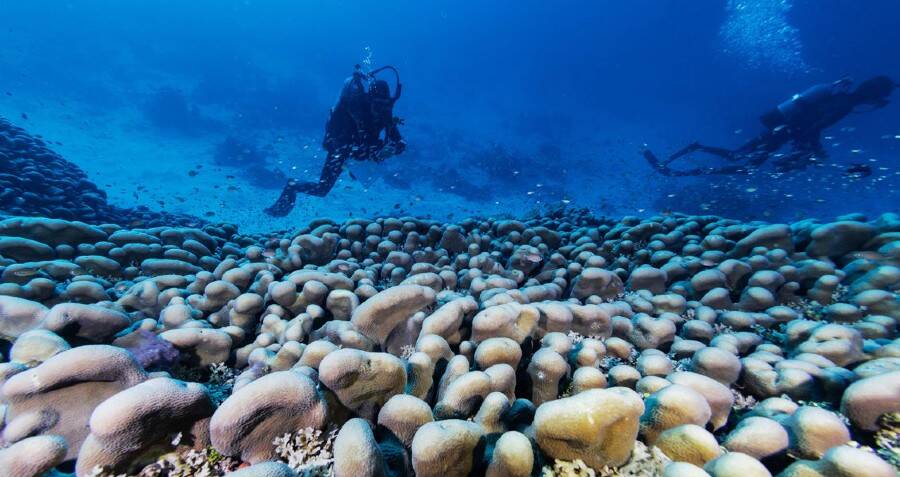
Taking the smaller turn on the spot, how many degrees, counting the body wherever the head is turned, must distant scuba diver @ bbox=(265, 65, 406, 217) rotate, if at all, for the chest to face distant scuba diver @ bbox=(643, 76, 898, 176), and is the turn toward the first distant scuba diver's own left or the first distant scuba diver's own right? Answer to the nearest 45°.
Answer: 0° — they already face them

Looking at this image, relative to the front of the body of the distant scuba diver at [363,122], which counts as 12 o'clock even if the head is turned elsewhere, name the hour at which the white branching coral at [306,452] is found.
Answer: The white branching coral is roughly at 3 o'clock from the distant scuba diver.

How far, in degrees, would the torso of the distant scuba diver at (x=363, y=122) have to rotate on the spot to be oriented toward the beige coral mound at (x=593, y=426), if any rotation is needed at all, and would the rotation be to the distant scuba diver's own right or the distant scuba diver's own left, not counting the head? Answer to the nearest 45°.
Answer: approximately 90° to the distant scuba diver's own right

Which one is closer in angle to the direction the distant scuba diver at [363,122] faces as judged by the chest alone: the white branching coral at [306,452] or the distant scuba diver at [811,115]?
the distant scuba diver

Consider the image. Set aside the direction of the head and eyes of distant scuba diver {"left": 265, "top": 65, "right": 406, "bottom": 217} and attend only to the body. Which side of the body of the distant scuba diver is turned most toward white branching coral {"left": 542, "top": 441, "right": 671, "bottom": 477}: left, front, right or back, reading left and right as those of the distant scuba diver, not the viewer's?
right

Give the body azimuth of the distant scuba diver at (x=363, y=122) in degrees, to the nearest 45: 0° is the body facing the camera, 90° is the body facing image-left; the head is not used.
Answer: approximately 270°
